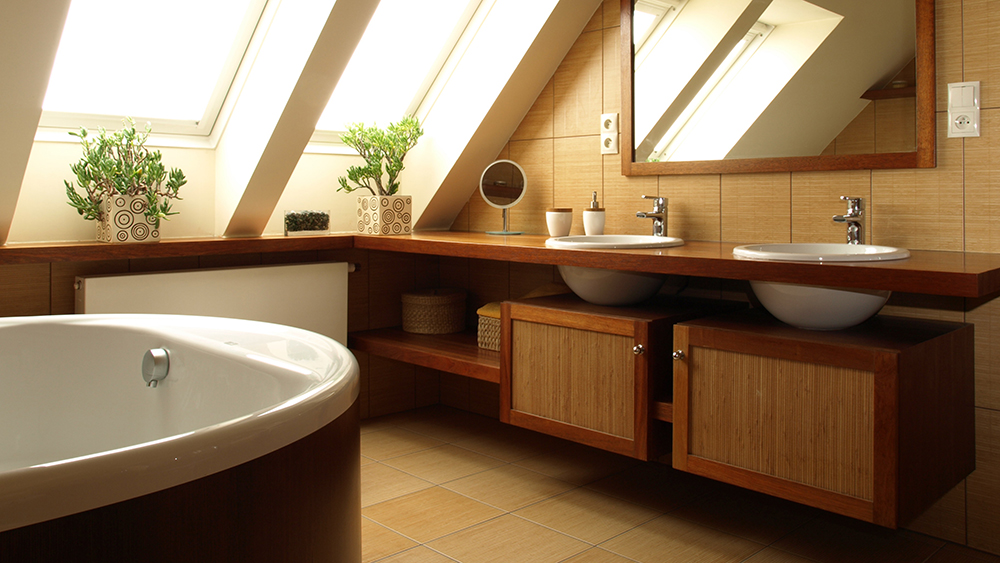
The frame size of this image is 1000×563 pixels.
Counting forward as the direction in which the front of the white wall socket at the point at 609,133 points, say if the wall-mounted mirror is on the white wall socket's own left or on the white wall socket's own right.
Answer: on the white wall socket's own left

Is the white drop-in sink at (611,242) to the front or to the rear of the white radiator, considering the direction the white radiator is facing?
to the front

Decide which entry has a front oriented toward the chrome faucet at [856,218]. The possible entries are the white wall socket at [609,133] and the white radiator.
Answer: the white radiator

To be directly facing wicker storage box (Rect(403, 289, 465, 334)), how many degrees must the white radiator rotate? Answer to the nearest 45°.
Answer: approximately 45° to its left

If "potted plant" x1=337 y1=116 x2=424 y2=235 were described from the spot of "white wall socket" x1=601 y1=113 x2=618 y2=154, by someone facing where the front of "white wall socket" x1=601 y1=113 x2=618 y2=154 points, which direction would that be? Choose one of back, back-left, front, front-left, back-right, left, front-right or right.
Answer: front-right

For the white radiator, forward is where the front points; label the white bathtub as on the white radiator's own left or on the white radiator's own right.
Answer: on the white radiator's own right

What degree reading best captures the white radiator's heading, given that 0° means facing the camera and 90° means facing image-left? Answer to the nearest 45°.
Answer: approximately 315°

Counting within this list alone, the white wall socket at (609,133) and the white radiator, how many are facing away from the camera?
0

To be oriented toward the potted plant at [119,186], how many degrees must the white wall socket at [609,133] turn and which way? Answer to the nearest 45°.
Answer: approximately 45° to its right

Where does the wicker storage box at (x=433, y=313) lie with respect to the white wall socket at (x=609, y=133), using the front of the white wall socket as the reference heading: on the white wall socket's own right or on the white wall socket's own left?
on the white wall socket's own right

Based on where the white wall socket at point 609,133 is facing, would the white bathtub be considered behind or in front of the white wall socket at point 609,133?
in front

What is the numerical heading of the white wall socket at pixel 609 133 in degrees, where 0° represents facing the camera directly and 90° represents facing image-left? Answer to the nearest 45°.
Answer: approximately 45°

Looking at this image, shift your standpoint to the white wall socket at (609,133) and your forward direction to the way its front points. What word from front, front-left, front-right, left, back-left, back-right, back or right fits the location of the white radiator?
front-right
